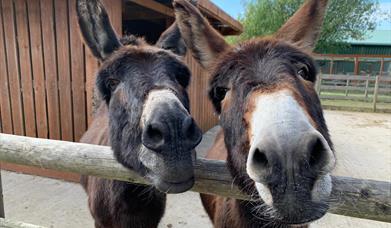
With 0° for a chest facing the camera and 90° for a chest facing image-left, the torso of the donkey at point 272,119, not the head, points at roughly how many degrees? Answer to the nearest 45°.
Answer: approximately 0°

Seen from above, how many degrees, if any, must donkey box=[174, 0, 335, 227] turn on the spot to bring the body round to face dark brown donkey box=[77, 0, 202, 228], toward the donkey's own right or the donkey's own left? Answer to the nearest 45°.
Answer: approximately 135° to the donkey's own right

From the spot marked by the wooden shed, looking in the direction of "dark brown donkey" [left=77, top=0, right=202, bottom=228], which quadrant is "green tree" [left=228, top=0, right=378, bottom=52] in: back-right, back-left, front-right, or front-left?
back-left

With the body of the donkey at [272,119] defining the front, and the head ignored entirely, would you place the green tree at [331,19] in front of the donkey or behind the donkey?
behind

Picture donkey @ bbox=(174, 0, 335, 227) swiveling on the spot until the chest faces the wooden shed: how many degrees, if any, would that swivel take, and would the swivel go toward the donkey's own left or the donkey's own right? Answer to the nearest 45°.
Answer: approximately 135° to the donkey's own right
